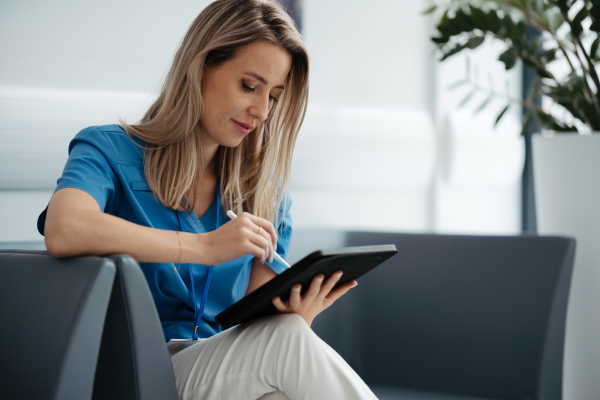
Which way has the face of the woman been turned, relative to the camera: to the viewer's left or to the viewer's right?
to the viewer's right

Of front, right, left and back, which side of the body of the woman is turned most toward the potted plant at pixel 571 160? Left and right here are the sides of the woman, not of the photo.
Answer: left

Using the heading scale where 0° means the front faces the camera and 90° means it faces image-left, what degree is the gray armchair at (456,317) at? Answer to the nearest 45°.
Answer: approximately 315°
